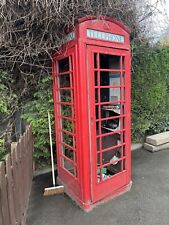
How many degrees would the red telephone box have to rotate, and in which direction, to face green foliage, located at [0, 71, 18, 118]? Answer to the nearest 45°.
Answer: approximately 135° to its right

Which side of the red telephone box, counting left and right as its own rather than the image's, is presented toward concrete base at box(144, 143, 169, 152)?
left

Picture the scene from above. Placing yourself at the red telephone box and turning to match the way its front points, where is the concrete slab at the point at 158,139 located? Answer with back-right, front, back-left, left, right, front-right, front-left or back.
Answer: left

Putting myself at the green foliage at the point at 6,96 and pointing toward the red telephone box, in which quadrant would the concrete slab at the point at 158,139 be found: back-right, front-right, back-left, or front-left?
front-left

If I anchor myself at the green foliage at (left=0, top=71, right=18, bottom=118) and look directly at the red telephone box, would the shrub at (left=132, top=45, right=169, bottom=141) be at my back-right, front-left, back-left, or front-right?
front-left

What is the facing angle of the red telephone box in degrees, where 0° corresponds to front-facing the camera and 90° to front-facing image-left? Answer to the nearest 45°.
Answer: approximately 315°

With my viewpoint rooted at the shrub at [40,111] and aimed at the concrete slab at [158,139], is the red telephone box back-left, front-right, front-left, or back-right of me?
front-right

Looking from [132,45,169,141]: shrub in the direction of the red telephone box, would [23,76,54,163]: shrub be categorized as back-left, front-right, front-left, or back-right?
front-right

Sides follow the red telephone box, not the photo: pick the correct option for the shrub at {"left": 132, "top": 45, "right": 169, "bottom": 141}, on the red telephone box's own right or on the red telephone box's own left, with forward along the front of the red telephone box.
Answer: on the red telephone box's own left

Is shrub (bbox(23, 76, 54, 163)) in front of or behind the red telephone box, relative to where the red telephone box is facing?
behind
